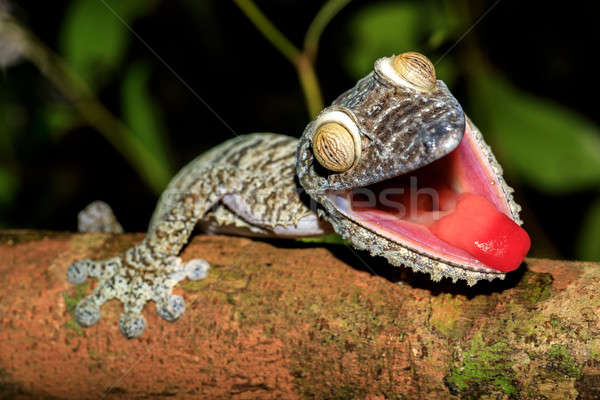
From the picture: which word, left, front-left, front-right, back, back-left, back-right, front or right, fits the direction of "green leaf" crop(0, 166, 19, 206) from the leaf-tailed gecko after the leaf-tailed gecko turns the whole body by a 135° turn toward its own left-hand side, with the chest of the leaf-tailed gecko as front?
front-left

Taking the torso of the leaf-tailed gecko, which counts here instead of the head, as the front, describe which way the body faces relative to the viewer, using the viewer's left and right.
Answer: facing the viewer and to the right of the viewer

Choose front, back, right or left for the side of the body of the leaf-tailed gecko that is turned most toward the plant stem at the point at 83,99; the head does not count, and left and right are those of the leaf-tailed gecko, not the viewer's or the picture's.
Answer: back

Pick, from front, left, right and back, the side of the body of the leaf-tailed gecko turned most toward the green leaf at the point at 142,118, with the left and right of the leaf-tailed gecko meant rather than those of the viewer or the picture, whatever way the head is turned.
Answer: back
